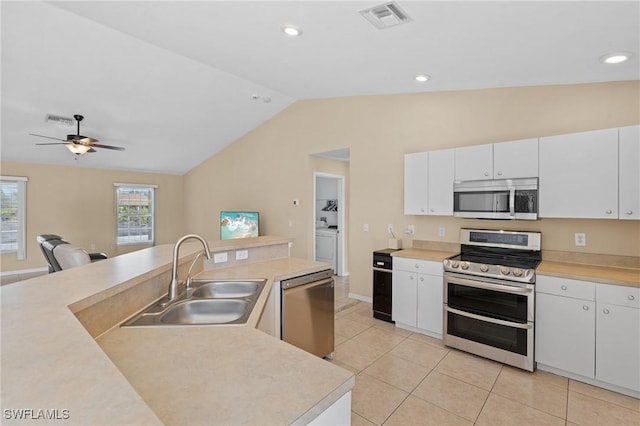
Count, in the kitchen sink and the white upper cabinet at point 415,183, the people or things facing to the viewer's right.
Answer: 1

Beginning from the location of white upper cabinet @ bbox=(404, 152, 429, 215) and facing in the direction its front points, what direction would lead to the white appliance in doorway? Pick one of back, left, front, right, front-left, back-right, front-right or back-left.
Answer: right

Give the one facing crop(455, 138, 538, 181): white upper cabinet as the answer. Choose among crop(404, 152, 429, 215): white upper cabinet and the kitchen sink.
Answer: the kitchen sink

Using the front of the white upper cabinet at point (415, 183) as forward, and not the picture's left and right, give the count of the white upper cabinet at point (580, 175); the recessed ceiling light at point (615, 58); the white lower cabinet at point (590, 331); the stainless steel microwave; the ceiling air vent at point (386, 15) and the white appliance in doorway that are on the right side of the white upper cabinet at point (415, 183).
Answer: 1

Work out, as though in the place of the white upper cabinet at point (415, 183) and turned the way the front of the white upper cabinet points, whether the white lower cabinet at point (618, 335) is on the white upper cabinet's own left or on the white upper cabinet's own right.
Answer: on the white upper cabinet's own left

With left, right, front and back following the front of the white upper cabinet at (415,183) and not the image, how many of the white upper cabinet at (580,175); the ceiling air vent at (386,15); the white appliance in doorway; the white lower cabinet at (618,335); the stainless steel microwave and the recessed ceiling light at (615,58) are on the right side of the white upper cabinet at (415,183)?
1

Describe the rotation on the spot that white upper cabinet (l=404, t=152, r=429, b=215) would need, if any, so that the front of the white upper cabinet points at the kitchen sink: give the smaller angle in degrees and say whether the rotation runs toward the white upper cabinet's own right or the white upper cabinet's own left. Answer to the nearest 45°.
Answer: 0° — it already faces it

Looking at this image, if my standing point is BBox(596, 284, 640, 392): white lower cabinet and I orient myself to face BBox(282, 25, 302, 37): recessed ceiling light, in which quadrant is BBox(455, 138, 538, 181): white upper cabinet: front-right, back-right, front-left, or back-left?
front-right

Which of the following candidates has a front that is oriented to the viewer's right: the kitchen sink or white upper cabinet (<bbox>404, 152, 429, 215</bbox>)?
the kitchen sink

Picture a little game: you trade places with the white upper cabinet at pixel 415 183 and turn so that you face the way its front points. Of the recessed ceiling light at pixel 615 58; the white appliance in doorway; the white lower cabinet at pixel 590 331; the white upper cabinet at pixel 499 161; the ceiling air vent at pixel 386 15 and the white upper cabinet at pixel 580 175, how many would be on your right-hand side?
1

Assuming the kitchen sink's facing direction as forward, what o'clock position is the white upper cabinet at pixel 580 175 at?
The white upper cabinet is roughly at 12 o'clock from the kitchen sink.

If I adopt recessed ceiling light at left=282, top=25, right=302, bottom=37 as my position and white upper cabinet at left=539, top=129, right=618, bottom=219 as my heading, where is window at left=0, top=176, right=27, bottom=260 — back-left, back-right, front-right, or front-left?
back-left

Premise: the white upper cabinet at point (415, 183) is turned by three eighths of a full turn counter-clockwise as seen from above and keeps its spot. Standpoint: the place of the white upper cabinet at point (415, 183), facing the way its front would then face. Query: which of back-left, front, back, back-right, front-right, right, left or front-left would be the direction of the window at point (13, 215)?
back

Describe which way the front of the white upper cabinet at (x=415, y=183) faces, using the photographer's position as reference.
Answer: facing the viewer and to the left of the viewer
